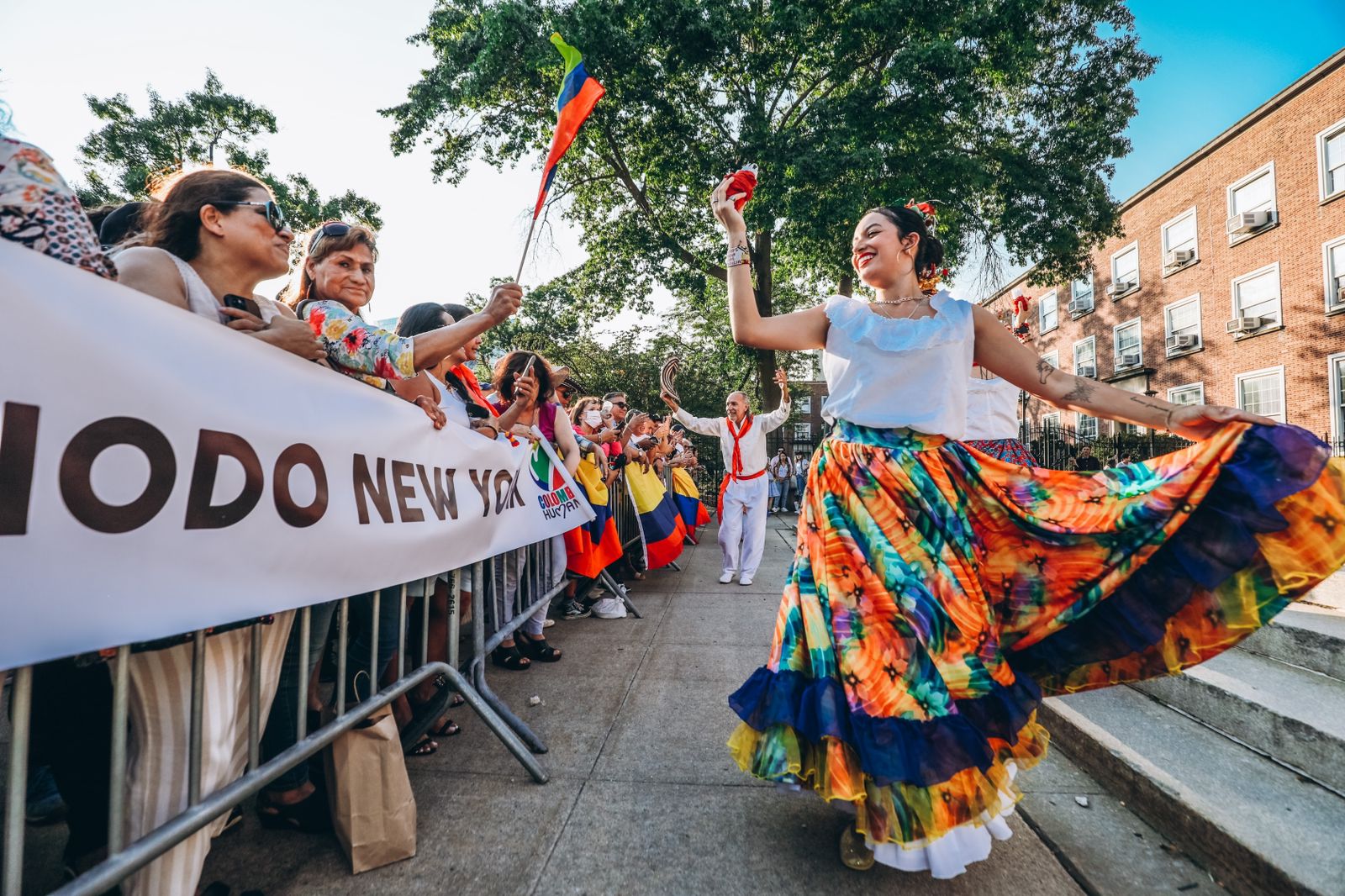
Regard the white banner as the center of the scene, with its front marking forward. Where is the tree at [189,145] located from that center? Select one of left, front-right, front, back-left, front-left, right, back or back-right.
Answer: back-left

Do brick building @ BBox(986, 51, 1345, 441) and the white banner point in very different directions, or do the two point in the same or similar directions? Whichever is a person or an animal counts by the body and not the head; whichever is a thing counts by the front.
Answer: very different directions

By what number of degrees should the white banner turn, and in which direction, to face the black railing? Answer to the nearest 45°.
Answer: approximately 45° to its left

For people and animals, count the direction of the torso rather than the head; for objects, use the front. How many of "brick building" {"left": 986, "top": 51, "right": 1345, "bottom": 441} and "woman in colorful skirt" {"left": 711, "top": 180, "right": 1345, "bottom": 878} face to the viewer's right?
0

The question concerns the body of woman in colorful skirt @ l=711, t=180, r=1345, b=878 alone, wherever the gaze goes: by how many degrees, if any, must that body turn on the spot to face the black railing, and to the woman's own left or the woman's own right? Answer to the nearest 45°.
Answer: approximately 180°

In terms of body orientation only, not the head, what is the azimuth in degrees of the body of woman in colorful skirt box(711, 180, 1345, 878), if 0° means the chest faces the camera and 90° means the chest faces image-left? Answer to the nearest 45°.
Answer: approximately 0°

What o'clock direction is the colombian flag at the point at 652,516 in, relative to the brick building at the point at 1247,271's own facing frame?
The colombian flag is roughly at 11 o'clock from the brick building.

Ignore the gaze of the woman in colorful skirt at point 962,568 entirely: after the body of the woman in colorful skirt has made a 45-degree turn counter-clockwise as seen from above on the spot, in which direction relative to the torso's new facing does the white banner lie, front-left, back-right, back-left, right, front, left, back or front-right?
right

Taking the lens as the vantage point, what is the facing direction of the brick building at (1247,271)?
facing the viewer and to the left of the viewer

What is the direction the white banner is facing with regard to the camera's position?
facing the viewer and to the right of the viewer

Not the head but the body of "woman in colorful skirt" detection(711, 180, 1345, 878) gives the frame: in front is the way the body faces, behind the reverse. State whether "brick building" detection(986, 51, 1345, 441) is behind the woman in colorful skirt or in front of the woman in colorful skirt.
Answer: behind

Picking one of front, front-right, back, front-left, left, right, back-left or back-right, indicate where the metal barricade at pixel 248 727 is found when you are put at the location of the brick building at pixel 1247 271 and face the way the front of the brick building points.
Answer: front-left

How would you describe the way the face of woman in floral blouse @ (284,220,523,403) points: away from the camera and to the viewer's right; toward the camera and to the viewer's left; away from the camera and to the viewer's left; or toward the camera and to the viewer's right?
toward the camera and to the viewer's right
